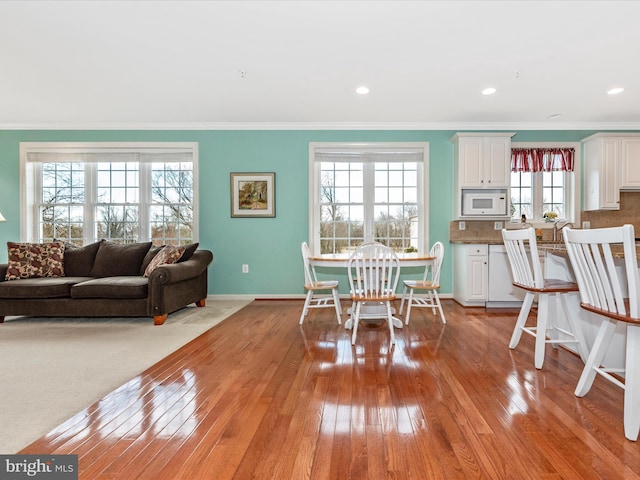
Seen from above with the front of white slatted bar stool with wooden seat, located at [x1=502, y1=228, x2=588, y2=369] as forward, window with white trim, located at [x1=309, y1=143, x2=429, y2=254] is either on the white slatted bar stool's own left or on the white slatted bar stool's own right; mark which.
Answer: on the white slatted bar stool's own left

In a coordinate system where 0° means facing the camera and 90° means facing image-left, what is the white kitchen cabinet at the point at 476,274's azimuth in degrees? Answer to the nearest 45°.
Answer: approximately 315°

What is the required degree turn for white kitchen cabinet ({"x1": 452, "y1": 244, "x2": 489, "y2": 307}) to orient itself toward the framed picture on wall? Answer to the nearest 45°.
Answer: approximately 135° to its right

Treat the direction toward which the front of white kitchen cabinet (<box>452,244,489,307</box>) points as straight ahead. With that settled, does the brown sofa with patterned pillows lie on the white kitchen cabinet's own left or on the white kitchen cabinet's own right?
on the white kitchen cabinet's own right

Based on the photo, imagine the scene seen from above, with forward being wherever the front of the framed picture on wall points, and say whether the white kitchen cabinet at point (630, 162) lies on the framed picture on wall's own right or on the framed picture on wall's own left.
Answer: on the framed picture on wall's own left

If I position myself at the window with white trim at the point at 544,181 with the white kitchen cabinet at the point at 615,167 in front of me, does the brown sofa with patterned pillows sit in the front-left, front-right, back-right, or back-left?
back-right

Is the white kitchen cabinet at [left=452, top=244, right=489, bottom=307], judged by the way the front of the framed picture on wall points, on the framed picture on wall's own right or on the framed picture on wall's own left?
on the framed picture on wall's own left

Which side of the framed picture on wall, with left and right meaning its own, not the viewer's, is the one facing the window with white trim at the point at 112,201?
right

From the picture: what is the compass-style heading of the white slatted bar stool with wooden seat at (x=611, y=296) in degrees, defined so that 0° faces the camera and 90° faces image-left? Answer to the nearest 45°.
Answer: approximately 225°

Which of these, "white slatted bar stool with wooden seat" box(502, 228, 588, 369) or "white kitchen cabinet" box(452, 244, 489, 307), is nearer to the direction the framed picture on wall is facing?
the white slatted bar stool with wooden seat

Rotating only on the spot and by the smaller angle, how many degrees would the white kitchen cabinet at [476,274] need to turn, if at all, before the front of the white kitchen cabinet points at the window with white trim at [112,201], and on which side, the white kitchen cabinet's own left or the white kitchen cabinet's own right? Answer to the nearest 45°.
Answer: approximately 135° to the white kitchen cabinet's own right
